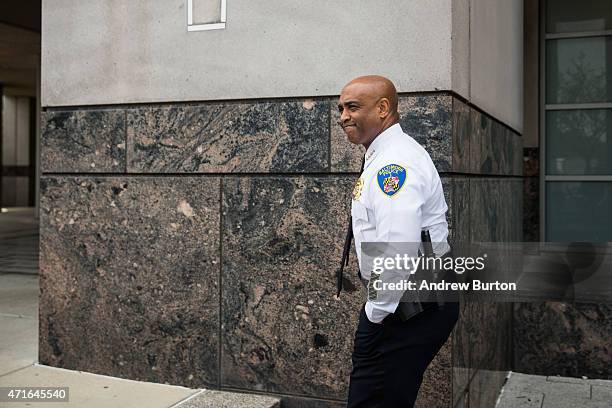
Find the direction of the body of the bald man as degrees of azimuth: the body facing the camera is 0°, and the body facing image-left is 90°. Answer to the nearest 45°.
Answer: approximately 90°

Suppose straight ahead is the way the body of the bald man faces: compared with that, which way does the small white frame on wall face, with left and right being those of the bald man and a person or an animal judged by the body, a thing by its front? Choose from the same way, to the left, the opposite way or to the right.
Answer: to the left

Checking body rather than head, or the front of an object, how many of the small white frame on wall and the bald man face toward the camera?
1

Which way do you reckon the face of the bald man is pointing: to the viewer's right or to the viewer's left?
to the viewer's left

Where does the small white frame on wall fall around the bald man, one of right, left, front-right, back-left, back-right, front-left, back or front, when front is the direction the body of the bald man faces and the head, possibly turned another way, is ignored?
front-right

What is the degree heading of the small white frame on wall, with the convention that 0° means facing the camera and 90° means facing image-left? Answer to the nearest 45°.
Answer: approximately 0°
